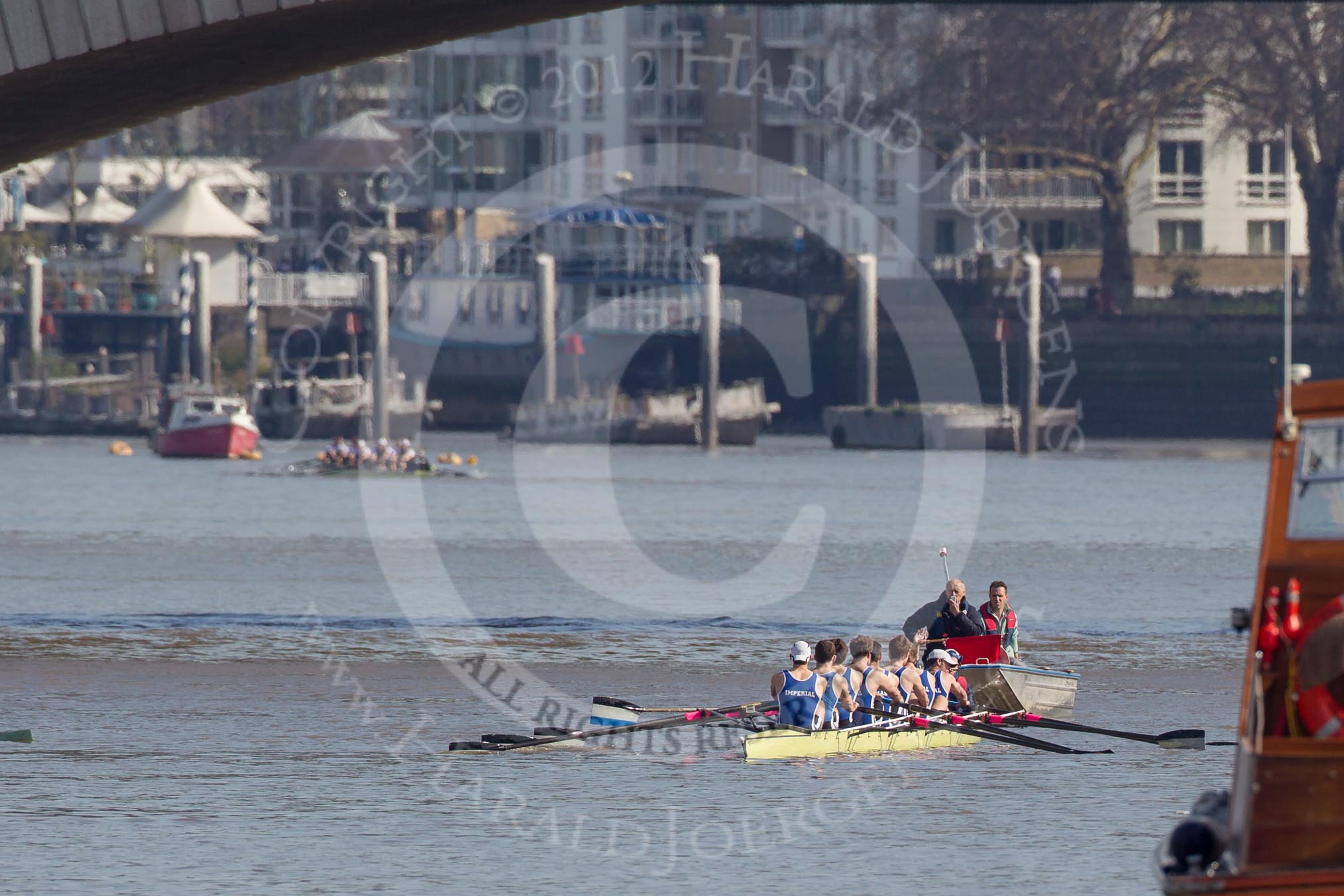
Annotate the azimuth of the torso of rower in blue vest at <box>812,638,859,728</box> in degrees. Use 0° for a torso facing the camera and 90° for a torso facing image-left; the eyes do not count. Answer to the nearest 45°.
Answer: approximately 225°

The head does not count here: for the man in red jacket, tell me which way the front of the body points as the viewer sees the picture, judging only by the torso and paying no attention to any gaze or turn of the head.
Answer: toward the camera

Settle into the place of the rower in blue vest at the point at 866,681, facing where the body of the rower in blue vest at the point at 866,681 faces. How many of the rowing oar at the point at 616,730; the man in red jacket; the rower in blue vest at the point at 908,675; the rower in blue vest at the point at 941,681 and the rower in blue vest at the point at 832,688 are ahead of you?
3

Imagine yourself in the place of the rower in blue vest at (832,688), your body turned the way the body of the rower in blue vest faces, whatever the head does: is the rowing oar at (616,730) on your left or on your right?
on your left

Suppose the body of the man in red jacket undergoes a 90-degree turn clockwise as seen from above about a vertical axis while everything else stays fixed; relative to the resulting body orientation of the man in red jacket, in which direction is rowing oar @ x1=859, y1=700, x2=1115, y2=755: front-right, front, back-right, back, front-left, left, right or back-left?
left

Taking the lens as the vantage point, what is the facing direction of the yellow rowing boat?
facing the viewer and to the left of the viewer

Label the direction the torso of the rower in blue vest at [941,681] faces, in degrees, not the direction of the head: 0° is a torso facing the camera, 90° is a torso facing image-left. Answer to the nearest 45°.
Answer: approximately 225°

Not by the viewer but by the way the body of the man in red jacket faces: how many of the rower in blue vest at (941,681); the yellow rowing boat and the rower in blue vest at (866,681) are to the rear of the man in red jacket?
0

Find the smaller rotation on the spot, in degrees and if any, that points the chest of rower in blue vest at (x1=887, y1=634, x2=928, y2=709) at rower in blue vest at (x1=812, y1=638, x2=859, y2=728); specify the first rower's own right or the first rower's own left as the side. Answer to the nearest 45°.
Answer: approximately 180°

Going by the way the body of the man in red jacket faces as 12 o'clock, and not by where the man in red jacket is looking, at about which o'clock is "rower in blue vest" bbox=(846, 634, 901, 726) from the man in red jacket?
The rower in blue vest is roughly at 1 o'clock from the man in red jacket.

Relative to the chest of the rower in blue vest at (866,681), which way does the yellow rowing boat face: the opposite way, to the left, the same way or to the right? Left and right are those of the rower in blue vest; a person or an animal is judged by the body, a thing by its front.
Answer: the opposite way

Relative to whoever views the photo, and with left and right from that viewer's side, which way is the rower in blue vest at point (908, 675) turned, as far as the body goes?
facing away from the viewer and to the right of the viewer

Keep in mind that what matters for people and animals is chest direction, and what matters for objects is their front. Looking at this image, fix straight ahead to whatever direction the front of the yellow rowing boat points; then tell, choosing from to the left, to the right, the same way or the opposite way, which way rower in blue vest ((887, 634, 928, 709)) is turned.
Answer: the opposite way

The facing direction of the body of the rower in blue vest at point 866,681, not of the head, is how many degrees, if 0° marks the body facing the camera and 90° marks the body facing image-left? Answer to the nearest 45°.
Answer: approximately 225°

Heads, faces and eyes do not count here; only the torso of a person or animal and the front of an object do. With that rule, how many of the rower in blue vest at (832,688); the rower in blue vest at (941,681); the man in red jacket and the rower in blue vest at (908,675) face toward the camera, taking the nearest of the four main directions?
1

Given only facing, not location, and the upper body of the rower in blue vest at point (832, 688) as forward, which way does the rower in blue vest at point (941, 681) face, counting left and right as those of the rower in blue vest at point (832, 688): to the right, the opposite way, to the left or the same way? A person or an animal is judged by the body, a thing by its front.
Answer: the same way

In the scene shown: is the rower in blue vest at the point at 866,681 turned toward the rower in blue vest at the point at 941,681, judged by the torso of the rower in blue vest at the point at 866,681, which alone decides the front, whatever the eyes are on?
yes
